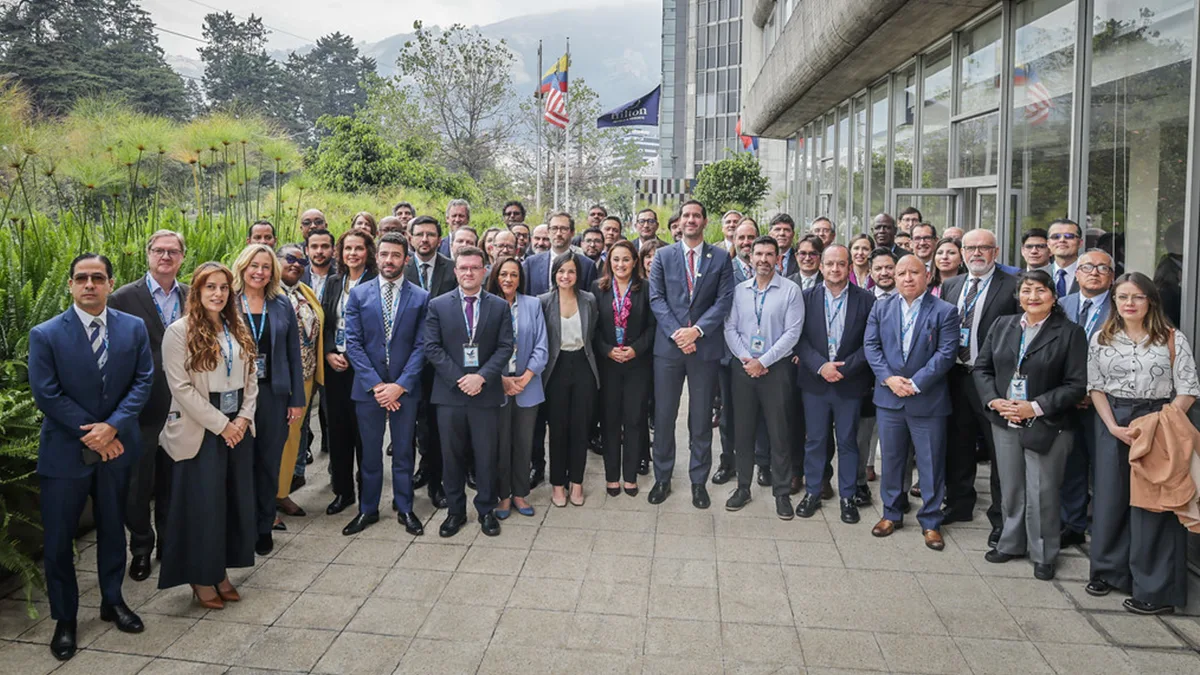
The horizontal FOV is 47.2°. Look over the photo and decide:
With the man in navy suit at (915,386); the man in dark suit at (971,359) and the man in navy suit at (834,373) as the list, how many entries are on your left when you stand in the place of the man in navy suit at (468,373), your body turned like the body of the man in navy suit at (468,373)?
3

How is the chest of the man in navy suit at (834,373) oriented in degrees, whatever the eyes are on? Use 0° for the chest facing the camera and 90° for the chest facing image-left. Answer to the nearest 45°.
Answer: approximately 0°

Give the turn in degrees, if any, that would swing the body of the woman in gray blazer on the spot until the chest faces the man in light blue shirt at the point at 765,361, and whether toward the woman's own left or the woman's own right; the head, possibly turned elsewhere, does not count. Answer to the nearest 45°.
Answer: approximately 90° to the woman's own left

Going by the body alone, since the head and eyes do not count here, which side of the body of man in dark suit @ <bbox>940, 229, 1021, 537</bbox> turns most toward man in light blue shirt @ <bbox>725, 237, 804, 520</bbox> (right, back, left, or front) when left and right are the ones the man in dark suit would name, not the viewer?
right

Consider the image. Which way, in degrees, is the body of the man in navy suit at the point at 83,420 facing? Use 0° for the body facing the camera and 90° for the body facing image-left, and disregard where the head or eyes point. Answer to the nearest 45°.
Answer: approximately 0°
